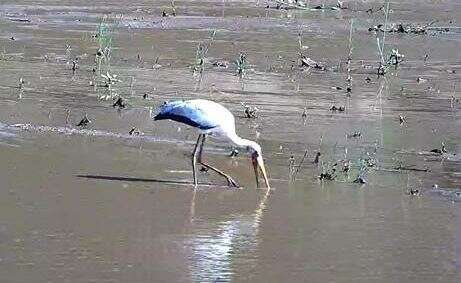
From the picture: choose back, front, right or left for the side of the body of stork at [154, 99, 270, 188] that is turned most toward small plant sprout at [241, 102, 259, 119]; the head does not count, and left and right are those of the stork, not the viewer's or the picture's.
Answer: left

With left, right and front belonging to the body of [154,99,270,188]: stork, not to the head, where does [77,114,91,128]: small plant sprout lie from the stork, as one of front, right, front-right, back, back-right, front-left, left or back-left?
back-left

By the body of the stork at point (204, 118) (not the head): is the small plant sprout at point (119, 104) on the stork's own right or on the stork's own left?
on the stork's own left

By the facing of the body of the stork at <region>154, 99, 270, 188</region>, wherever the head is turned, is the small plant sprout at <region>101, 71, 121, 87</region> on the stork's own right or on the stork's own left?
on the stork's own left

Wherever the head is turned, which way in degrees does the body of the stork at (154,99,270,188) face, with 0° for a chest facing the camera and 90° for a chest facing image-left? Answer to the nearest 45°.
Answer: approximately 270°
